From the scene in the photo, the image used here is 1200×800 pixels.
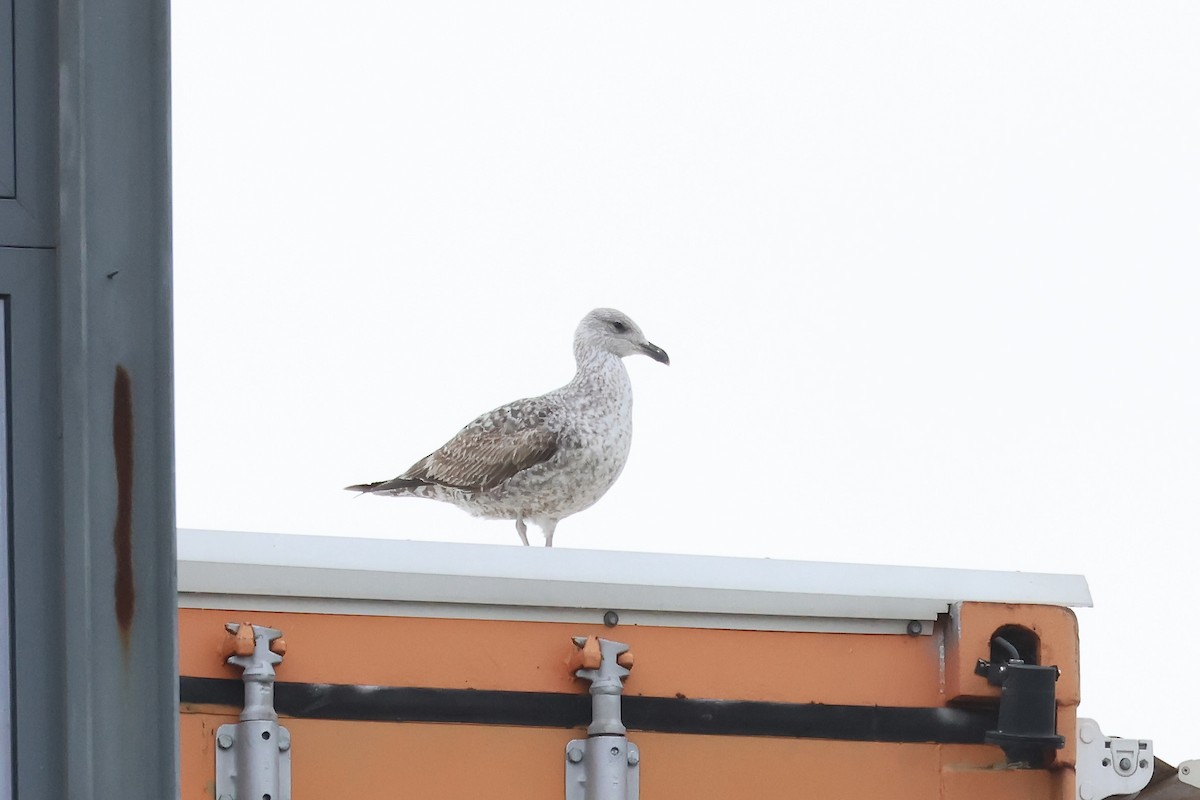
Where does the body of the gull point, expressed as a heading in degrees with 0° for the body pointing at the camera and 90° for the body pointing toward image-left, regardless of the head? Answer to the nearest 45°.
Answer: approximately 270°

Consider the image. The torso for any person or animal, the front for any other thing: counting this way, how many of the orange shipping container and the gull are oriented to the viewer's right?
1
